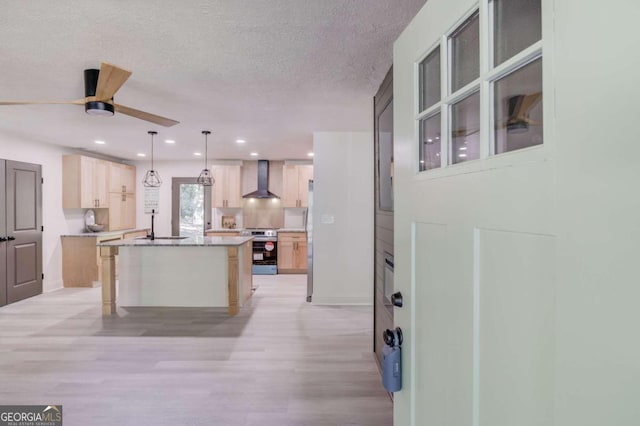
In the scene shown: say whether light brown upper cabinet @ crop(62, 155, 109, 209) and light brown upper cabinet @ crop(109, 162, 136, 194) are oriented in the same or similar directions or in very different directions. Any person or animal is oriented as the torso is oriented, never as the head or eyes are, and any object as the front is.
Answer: same or similar directions

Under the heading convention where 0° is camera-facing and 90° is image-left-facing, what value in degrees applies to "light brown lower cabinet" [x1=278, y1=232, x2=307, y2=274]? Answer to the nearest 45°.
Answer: approximately 0°

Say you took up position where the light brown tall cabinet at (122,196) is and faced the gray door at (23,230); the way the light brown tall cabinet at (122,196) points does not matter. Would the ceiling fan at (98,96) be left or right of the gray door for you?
left

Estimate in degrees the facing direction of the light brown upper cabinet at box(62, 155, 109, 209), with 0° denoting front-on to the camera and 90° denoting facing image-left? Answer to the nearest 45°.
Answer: approximately 315°

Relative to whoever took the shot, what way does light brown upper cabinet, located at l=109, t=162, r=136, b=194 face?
facing the viewer and to the right of the viewer

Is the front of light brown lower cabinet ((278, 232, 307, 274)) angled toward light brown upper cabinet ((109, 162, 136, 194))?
no

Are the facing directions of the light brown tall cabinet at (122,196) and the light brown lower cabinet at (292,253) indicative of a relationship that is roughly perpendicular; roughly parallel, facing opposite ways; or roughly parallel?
roughly perpendicular

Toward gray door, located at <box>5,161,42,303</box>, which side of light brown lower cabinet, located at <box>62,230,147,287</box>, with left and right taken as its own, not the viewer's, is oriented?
right

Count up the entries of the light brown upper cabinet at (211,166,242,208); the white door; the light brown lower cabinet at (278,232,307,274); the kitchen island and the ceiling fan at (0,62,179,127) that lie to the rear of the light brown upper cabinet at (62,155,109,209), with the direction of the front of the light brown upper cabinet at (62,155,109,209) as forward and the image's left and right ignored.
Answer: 0

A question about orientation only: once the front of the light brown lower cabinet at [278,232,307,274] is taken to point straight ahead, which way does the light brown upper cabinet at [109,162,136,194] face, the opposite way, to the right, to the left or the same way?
to the left

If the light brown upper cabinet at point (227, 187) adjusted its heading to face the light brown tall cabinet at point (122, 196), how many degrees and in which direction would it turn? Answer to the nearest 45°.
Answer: approximately 90° to its right

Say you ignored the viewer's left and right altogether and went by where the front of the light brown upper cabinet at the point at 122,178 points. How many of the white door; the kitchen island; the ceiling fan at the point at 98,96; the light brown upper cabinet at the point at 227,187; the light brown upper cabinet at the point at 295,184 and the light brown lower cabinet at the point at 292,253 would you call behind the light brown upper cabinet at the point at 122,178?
0

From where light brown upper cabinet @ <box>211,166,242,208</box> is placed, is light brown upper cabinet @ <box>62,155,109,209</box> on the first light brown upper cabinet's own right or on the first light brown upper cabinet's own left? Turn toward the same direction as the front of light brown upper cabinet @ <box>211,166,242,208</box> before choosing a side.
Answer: on the first light brown upper cabinet's own right

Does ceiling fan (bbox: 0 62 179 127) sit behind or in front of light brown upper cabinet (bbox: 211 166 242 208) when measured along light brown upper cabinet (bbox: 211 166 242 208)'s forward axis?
in front

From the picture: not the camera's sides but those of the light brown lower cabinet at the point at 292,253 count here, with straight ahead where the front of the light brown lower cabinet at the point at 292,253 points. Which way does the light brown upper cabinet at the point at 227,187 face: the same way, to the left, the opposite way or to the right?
the same way

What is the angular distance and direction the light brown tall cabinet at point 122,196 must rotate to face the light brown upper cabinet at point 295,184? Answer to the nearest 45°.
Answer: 0° — it already faces it

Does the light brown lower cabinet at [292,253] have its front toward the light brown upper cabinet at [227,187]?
no

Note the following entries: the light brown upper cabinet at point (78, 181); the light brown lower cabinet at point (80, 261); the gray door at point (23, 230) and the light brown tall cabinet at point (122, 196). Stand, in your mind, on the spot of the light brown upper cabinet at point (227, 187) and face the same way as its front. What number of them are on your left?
0

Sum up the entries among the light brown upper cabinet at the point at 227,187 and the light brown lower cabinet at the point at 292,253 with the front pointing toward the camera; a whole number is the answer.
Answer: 2

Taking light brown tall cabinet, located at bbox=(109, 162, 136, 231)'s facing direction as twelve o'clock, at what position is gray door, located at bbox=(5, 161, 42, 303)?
The gray door is roughly at 3 o'clock from the light brown tall cabinet.

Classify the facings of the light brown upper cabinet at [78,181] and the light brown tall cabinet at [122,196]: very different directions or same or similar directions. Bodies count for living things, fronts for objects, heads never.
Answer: same or similar directions

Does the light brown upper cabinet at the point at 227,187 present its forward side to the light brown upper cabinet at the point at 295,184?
no
